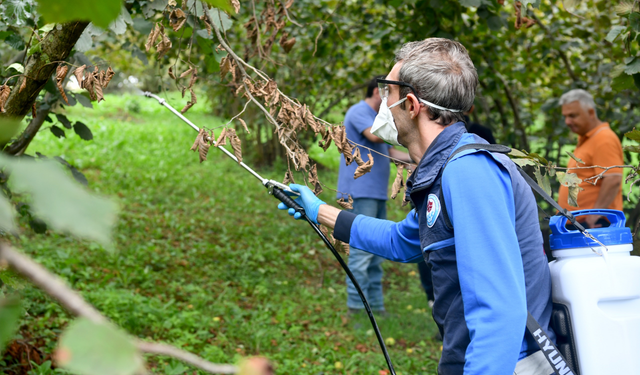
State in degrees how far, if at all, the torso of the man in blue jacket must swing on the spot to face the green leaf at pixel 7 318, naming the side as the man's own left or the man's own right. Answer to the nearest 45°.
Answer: approximately 90° to the man's own left

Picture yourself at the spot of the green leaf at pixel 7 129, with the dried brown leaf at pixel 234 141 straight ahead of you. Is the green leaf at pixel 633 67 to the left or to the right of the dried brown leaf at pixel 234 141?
right

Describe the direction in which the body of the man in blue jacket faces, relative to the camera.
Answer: to the viewer's left

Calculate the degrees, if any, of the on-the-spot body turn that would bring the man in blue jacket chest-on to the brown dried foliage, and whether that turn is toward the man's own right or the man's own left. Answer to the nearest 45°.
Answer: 0° — they already face it

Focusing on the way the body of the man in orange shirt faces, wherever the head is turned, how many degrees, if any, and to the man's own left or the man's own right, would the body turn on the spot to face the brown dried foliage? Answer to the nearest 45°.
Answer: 0° — they already face it

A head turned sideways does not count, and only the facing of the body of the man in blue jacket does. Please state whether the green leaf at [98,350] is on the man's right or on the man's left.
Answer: on the man's left
